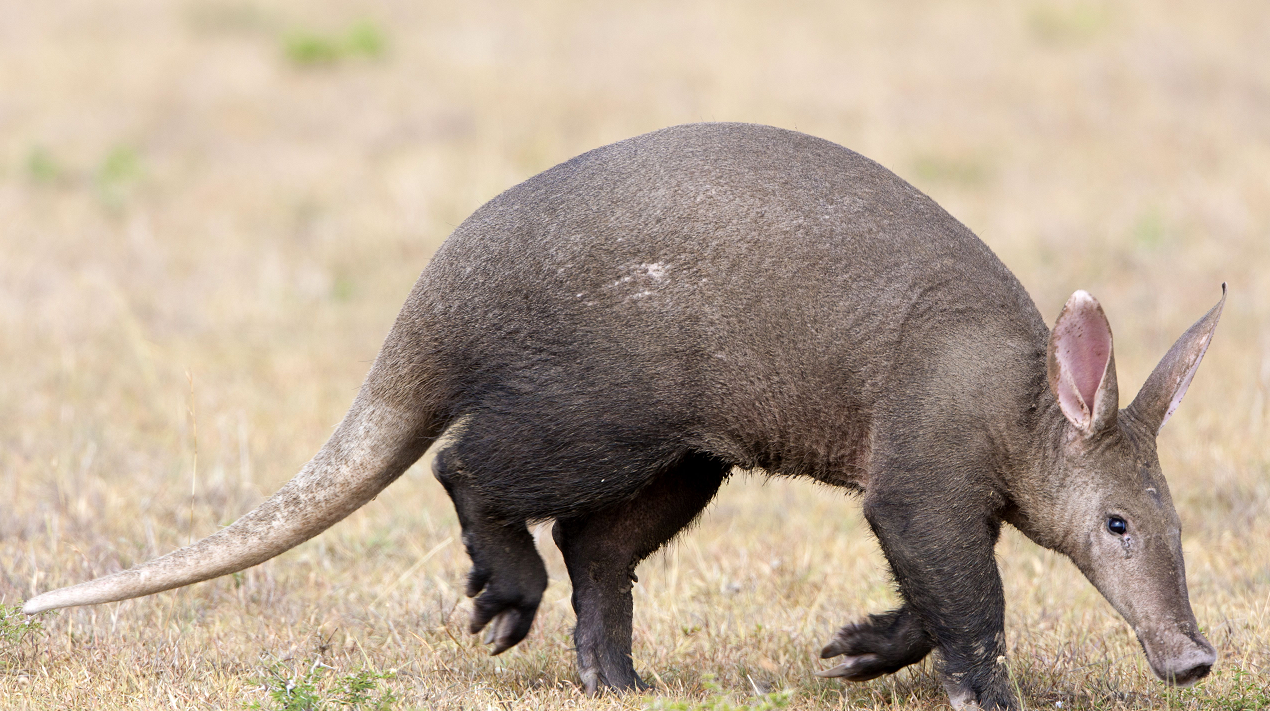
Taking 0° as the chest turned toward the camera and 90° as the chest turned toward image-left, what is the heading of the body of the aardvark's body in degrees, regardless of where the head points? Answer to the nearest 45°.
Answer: approximately 270°
